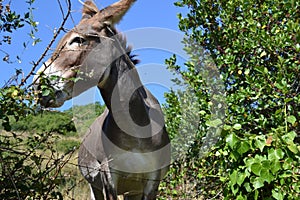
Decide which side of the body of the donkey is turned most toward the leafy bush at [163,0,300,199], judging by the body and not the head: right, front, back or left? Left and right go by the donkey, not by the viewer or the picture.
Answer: left

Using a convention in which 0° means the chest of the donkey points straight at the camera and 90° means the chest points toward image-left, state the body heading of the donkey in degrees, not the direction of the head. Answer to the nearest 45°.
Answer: approximately 0°
